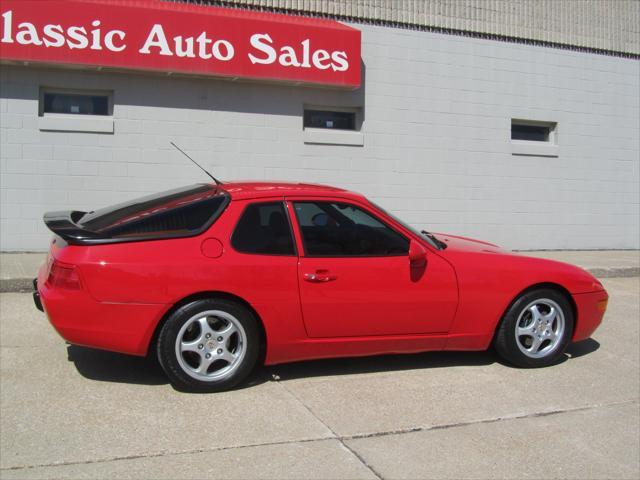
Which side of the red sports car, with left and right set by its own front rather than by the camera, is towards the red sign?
left

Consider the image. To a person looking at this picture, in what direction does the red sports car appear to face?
facing to the right of the viewer
